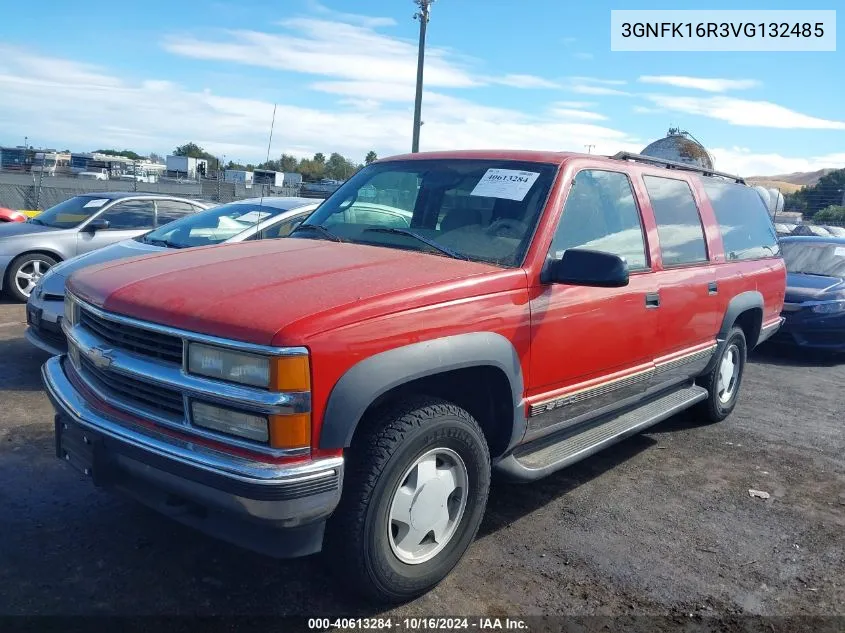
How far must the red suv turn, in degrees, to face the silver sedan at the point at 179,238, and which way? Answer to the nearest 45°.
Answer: approximately 90° to its right

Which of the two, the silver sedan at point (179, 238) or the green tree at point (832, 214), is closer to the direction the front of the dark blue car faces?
the silver sedan

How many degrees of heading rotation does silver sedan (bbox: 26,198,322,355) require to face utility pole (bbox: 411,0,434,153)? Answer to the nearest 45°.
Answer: approximately 180°

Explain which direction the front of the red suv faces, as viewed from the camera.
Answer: facing the viewer and to the left of the viewer

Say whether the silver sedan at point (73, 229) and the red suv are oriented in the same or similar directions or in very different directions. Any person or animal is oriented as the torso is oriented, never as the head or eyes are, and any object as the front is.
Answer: same or similar directions

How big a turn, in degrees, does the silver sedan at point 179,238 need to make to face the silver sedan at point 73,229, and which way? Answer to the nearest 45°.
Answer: approximately 90° to its right

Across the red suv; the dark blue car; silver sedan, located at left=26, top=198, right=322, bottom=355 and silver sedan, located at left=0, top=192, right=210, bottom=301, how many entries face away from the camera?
0

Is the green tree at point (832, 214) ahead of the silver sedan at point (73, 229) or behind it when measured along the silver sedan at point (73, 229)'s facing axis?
behind

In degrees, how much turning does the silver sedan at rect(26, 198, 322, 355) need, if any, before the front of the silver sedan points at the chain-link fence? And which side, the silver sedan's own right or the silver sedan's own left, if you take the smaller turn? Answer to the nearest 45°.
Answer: approximately 135° to the silver sedan's own right

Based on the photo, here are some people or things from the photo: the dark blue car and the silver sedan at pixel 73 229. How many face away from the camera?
0

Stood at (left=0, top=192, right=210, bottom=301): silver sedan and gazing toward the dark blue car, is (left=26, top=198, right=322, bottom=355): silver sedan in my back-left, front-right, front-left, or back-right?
front-right

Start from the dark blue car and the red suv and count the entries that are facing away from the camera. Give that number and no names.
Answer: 0

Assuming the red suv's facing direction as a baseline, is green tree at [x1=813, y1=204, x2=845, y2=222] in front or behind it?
behind

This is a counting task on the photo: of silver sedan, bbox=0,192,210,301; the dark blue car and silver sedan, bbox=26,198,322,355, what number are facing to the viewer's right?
0
